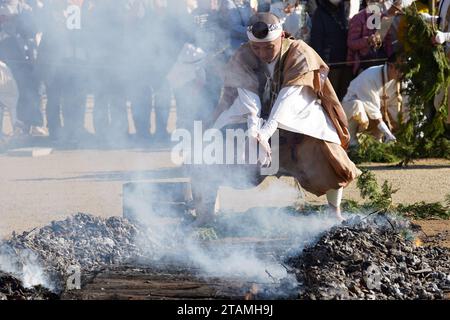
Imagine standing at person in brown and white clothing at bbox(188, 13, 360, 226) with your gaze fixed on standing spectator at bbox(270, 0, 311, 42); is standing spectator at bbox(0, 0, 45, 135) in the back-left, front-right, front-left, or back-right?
front-left

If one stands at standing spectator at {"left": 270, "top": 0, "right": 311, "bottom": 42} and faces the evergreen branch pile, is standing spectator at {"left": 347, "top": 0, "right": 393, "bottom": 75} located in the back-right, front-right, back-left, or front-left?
front-left

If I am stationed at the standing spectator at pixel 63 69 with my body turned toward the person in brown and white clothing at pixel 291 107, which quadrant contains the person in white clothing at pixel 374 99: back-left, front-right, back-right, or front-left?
front-left

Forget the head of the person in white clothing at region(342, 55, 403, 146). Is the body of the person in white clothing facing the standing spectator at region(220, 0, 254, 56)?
no

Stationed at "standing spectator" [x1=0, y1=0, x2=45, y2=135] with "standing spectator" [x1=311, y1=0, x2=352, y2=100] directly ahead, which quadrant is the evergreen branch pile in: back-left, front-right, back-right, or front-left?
front-right
